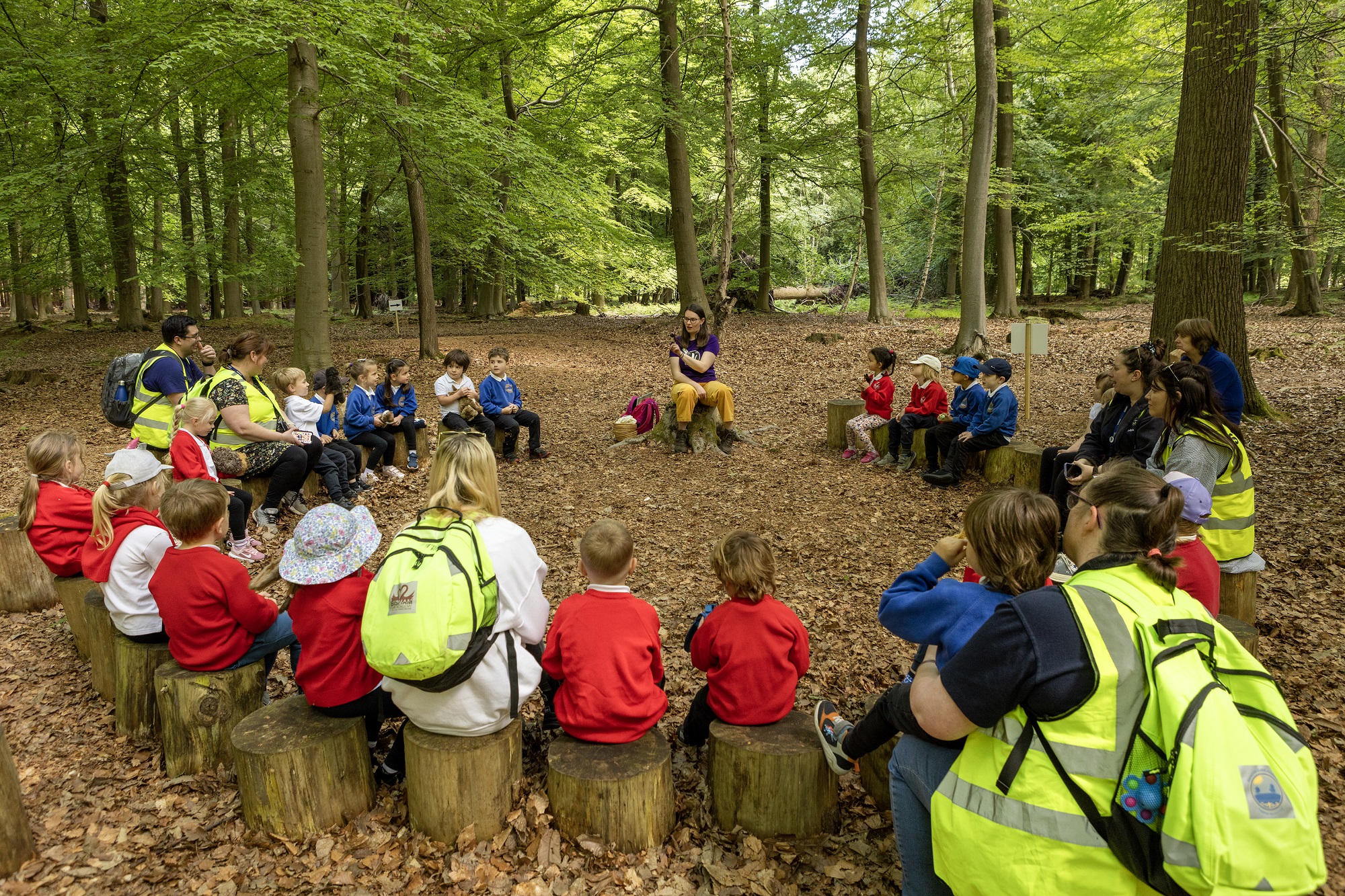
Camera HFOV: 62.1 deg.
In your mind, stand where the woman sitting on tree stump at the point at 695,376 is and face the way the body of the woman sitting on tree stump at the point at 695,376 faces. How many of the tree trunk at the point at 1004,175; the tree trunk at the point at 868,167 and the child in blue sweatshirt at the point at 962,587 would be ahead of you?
1

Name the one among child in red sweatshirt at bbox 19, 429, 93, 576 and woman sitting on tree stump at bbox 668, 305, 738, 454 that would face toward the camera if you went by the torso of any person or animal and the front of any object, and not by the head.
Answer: the woman sitting on tree stump

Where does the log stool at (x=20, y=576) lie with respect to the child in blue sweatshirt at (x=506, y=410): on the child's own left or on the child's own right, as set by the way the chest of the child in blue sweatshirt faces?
on the child's own right

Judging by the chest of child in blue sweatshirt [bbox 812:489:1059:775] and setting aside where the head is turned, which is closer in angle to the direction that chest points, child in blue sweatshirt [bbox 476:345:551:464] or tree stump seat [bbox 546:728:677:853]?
the child in blue sweatshirt

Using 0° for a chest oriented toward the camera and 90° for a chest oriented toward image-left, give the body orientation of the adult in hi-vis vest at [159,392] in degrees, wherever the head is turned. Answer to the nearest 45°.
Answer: approximately 270°

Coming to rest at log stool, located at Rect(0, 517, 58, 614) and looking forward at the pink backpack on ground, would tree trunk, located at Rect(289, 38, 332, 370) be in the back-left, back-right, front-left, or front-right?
front-left

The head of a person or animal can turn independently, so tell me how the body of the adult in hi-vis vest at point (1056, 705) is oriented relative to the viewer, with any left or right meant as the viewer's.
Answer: facing away from the viewer and to the left of the viewer

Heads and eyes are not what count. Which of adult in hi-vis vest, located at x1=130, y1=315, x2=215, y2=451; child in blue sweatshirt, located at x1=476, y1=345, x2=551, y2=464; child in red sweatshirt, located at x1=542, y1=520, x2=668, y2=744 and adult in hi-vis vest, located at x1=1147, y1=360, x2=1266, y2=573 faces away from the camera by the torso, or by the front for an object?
the child in red sweatshirt

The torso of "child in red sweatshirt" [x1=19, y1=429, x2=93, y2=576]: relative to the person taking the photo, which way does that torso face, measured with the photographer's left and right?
facing away from the viewer and to the right of the viewer

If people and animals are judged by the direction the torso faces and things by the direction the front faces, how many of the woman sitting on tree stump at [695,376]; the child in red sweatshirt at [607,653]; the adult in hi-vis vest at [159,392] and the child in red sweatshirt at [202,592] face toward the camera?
1

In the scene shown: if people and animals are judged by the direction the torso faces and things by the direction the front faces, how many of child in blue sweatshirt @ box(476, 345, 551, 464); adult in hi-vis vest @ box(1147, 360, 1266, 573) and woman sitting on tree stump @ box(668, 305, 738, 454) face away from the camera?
0

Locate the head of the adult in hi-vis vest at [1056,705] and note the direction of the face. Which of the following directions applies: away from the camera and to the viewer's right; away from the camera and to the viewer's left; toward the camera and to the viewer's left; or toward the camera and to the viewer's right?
away from the camera and to the viewer's left

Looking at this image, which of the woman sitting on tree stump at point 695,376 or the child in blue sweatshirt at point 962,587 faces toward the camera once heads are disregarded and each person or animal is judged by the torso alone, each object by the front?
the woman sitting on tree stump

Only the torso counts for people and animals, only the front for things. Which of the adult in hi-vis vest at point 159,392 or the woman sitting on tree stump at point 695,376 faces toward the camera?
the woman sitting on tree stump

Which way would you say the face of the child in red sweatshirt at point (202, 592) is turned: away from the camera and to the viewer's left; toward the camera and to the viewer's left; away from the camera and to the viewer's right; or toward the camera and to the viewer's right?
away from the camera and to the viewer's right

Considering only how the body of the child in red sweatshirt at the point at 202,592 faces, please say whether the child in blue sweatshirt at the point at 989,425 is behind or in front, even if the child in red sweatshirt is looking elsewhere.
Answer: in front

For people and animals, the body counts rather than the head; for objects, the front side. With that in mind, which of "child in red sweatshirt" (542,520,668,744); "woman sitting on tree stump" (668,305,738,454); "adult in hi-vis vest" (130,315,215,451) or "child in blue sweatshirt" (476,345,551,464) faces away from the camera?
the child in red sweatshirt

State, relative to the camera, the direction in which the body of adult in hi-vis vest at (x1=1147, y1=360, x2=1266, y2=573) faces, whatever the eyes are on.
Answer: to the viewer's left
